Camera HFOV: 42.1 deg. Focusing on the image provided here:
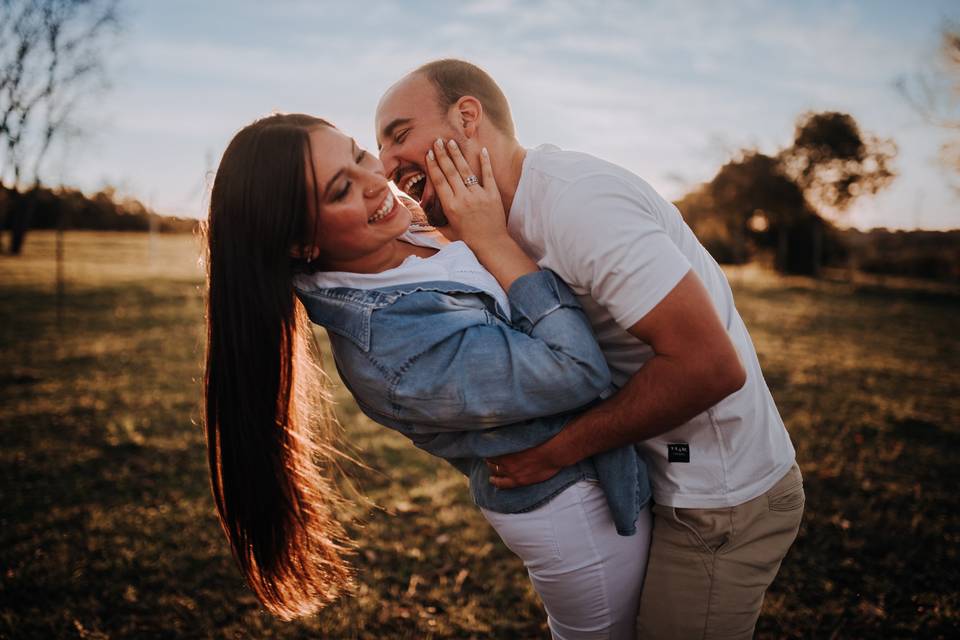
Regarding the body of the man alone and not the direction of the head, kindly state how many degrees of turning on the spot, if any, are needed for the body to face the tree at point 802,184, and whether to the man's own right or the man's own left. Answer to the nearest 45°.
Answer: approximately 90° to the man's own right

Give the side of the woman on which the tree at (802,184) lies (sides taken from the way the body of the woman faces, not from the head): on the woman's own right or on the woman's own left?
on the woman's own left

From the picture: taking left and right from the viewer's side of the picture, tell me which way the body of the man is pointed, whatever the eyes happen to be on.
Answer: facing to the left of the viewer

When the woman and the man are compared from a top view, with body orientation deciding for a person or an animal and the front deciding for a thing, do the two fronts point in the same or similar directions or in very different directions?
very different directions

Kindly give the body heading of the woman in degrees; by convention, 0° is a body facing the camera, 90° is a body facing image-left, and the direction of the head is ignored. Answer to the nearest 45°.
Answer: approximately 270°
